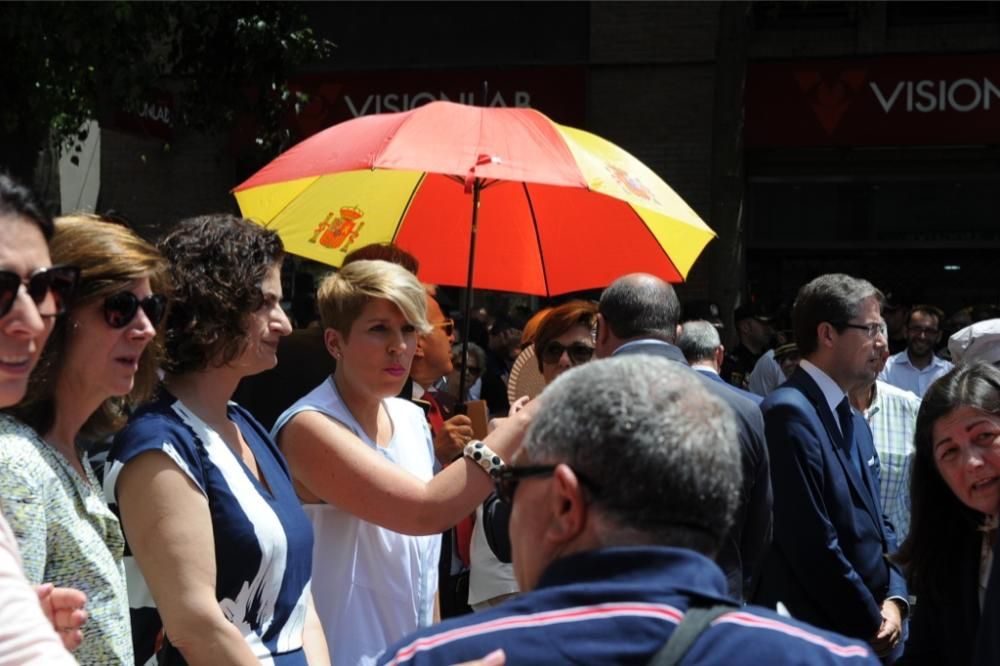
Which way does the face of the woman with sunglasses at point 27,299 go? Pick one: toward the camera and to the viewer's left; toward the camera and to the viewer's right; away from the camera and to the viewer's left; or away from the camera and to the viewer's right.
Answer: toward the camera and to the viewer's right

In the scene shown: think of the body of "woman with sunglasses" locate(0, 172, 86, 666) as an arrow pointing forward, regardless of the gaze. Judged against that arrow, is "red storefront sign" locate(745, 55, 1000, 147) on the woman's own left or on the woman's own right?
on the woman's own left

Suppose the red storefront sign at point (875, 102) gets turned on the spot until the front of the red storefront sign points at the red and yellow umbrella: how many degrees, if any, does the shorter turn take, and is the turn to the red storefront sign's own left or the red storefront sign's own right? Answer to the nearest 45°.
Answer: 0° — it already faces it

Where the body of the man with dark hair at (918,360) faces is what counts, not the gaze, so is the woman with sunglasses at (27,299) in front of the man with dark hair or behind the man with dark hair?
in front

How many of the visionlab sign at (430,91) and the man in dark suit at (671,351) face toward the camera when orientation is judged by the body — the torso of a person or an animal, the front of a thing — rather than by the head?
1

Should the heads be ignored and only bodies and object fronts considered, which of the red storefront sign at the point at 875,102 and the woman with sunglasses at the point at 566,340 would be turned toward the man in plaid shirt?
the red storefront sign

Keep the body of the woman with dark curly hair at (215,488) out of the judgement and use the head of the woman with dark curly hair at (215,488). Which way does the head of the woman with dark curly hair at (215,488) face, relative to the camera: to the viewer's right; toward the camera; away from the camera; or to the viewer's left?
to the viewer's right

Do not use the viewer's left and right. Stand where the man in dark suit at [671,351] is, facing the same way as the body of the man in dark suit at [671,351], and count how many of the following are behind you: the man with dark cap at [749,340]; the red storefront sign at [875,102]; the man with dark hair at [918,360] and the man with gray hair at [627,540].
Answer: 1

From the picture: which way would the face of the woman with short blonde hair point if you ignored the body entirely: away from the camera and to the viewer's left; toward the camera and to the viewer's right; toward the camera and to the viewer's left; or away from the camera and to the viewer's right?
toward the camera and to the viewer's right

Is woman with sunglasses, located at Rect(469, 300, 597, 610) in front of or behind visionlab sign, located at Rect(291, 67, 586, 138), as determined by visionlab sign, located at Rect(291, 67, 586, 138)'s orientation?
in front

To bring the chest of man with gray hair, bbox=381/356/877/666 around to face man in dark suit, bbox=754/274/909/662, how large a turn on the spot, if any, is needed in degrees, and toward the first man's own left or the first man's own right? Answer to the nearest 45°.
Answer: approximately 45° to the first man's own right

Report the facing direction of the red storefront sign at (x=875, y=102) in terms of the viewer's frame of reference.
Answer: facing the viewer

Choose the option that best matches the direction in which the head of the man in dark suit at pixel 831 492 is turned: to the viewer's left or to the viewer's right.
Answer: to the viewer's right

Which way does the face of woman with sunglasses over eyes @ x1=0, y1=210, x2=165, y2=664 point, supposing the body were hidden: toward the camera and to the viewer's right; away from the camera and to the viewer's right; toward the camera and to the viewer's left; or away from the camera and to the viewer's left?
toward the camera and to the viewer's right

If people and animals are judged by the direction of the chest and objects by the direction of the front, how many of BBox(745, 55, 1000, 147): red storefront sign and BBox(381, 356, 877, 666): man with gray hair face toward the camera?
1

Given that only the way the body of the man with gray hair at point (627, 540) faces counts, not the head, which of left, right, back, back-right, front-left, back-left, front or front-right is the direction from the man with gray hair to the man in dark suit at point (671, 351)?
front-right
